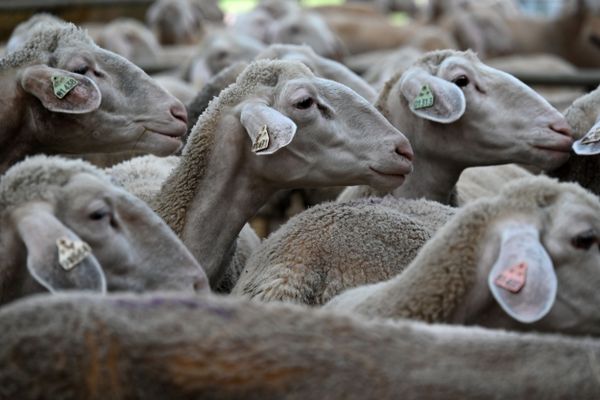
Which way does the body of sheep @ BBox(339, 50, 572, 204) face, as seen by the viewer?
to the viewer's right

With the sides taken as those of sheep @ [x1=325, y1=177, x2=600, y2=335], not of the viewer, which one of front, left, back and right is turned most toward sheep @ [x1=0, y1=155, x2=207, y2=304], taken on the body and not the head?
back

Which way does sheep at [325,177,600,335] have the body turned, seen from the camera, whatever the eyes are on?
to the viewer's right

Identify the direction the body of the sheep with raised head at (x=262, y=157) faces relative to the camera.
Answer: to the viewer's right

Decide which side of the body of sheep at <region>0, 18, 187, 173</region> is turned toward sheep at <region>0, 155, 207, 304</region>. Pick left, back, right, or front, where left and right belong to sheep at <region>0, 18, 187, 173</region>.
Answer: right

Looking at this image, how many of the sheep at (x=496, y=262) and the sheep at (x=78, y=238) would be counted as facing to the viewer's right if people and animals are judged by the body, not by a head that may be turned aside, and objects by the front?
2

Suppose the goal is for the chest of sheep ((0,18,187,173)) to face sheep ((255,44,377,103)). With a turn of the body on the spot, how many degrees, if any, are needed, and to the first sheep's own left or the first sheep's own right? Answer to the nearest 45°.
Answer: approximately 45° to the first sheep's own left

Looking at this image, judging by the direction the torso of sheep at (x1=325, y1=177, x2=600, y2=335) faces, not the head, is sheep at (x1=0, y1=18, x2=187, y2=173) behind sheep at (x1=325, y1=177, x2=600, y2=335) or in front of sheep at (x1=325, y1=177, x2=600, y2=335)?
behind

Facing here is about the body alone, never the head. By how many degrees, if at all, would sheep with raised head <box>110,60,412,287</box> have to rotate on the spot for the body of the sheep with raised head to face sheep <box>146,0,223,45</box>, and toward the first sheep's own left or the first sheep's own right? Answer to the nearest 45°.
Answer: approximately 90° to the first sheep's own left

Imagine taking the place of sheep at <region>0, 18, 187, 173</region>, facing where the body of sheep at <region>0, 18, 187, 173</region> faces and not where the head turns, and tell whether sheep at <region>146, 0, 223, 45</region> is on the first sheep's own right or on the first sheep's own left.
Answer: on the first sheep's own left

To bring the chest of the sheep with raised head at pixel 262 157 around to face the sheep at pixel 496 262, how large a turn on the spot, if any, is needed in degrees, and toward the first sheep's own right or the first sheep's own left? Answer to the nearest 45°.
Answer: approximately 45° to the first sheep's own right

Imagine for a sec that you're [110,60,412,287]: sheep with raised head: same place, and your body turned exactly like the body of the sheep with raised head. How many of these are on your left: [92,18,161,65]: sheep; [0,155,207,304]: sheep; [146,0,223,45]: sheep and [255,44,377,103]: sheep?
3

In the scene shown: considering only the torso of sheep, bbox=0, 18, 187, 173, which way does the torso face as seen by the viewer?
to the viewer's right

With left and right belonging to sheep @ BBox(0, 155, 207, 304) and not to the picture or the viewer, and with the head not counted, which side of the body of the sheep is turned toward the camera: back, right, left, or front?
right
